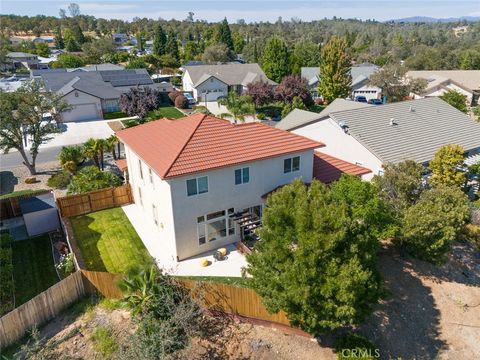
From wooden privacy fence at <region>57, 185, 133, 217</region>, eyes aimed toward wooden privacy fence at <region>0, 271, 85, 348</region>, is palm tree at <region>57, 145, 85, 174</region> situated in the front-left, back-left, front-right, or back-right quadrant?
back-right

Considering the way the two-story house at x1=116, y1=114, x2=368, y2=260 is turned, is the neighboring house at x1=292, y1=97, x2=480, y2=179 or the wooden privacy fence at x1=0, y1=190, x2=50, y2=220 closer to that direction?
the wooden privacy fence

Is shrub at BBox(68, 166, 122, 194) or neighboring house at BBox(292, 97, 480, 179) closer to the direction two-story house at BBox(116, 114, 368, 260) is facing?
the shrub

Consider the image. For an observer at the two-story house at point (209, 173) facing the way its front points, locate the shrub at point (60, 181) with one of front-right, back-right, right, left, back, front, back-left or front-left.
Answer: front

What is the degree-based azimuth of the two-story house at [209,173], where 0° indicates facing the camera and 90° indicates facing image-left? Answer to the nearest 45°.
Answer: approximately 135°

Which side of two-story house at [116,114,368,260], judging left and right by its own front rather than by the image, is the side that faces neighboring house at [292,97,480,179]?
right

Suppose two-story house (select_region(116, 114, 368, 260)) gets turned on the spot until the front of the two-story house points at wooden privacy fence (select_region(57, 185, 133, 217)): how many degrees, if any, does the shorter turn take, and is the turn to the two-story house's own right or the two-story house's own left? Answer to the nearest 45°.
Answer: approximately 90° to the two-story house's own left

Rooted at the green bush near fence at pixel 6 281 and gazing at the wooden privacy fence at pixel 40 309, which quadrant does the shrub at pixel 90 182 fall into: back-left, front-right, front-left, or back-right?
back-left

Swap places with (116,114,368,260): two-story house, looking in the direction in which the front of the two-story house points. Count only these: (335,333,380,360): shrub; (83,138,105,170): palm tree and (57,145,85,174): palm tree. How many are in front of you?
2

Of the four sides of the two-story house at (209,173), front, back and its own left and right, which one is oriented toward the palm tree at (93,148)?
front

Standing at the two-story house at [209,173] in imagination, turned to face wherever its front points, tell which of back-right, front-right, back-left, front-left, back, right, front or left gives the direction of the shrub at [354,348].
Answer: back

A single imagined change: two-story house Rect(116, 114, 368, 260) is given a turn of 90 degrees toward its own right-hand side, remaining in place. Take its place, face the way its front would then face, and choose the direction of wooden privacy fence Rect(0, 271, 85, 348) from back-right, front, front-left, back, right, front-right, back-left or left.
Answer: back

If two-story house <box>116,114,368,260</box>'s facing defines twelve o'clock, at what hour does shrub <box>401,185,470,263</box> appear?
The shrub is roughly at 5 o'clock from the two-story house.

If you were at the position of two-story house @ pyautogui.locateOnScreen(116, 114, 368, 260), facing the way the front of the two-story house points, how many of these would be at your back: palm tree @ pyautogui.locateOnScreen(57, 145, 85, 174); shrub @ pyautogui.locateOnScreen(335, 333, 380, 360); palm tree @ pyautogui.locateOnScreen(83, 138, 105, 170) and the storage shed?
1

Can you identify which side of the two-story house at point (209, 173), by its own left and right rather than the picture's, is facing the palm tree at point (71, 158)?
front
